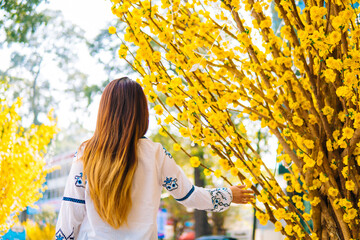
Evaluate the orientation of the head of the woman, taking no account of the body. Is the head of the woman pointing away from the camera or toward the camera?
away from the camera

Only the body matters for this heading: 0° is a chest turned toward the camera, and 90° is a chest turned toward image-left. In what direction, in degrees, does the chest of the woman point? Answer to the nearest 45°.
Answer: approximately 180°
